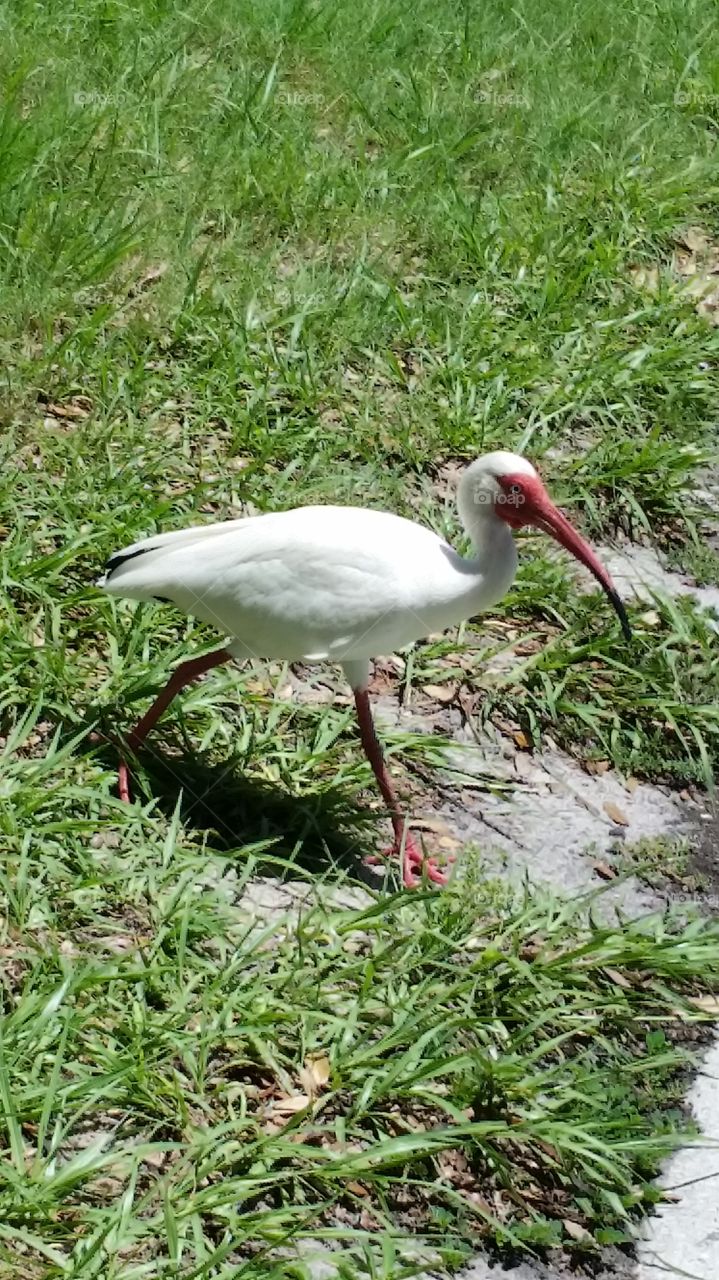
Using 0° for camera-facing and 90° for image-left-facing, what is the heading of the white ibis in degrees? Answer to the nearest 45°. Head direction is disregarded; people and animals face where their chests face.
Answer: approximately 270°

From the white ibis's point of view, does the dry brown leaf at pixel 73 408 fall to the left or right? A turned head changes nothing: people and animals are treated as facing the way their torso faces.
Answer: on its left

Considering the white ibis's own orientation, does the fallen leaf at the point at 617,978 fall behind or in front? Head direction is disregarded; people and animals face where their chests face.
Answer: in front

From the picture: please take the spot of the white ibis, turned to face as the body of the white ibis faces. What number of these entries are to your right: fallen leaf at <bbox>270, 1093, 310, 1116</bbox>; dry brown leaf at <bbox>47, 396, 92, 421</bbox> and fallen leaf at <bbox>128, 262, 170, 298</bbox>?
1

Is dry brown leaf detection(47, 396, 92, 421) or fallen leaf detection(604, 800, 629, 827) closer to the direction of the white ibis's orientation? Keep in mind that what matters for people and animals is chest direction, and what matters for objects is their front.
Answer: the fallen leaf

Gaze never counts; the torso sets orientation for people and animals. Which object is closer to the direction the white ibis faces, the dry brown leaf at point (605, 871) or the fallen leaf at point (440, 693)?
the dry brown leaf

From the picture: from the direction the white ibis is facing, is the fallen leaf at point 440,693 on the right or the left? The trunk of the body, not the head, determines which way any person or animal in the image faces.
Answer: on its left

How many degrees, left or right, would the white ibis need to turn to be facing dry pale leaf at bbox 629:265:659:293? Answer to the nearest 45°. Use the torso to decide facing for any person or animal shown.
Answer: approximately 90° to its left

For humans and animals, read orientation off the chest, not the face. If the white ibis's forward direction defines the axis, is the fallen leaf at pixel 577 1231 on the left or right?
on its right

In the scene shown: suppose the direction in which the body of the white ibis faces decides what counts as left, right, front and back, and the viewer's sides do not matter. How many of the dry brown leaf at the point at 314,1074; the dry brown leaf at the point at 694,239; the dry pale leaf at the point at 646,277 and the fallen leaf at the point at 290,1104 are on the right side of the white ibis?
2

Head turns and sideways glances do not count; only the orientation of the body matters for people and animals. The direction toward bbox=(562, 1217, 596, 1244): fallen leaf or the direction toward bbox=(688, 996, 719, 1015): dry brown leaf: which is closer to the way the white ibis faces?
the dry brown leaf
